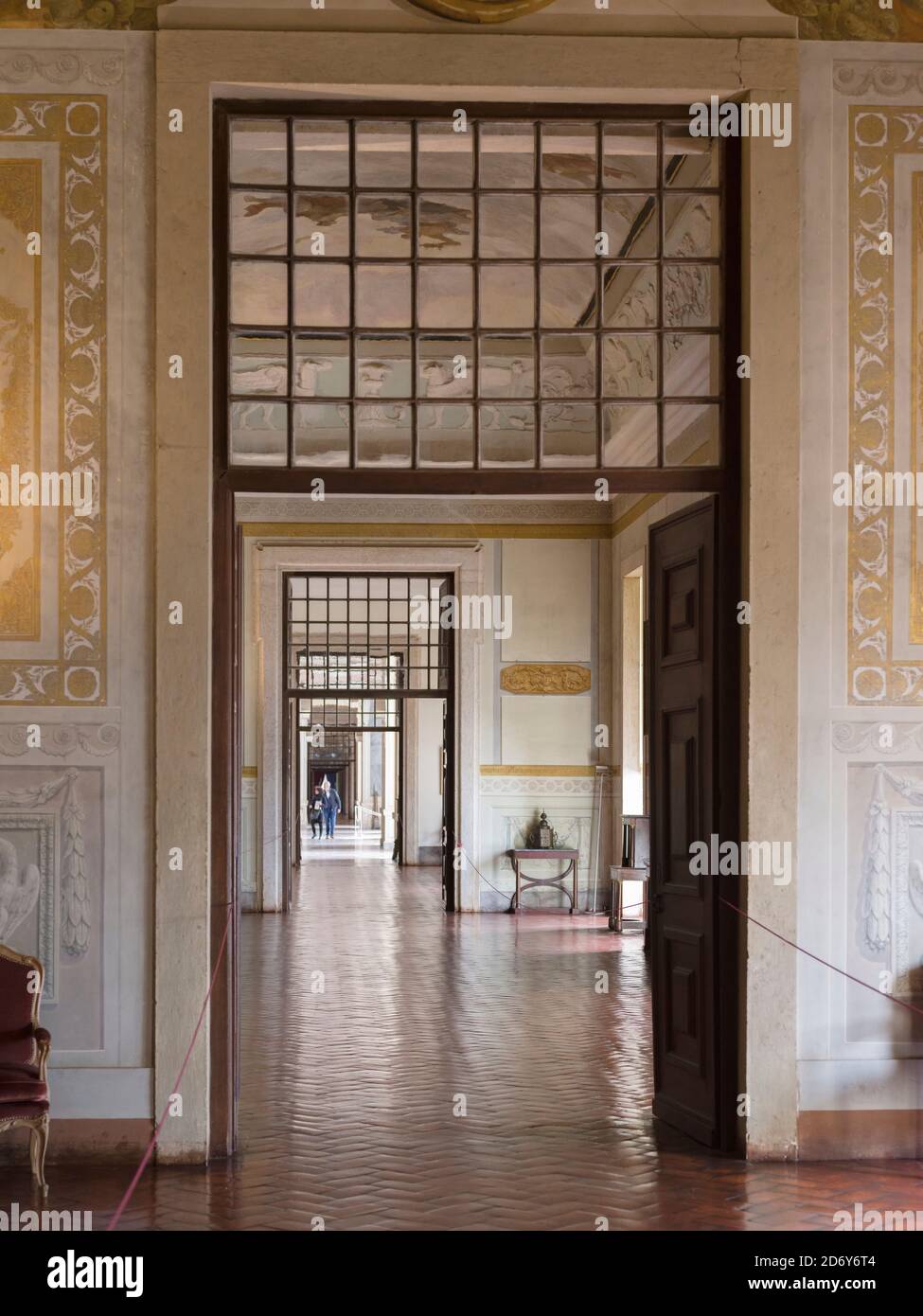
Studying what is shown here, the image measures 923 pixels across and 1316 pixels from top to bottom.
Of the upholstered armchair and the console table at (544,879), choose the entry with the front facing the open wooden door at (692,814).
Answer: the console table

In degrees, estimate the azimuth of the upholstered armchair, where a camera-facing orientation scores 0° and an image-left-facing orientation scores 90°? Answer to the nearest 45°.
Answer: approximately 0°

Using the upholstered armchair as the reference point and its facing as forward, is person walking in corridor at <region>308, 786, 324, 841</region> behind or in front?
behind

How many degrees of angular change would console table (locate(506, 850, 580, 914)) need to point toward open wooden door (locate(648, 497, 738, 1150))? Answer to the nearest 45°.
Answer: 0° — it already faces it

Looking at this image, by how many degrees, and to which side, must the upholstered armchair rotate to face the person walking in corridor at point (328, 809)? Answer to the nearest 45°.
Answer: approximately 180°

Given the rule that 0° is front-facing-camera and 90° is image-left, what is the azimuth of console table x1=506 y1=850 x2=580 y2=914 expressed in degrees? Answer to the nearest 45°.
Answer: approximately 0°

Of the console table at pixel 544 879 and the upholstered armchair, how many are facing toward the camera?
2

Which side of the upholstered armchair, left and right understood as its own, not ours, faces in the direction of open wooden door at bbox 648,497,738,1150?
left

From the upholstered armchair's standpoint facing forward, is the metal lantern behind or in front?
behind
